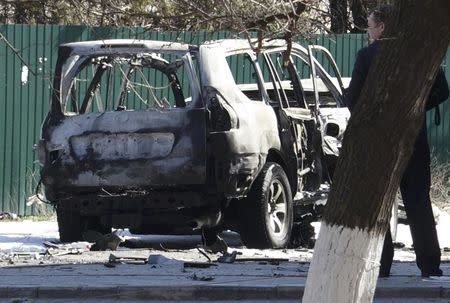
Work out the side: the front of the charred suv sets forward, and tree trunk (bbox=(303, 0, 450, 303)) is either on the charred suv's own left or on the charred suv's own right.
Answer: on the charred suv's own right

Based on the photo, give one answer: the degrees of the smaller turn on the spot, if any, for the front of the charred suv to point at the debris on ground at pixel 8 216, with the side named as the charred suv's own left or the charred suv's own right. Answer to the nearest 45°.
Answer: approximately 90° to the charred suv's own left

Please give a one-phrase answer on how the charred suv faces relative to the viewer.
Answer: facing away from the viewer and to the right of the viewer

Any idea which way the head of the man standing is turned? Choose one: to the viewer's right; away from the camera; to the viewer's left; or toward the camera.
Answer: to the viewer's left
